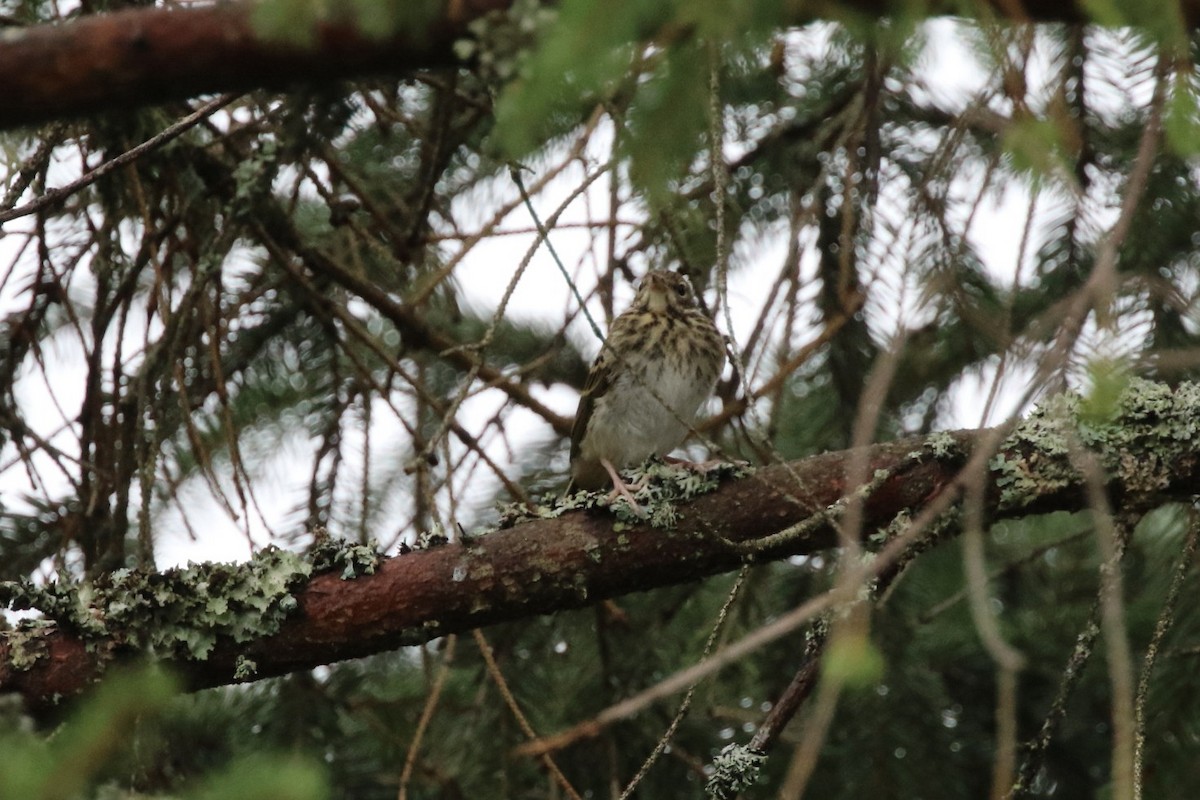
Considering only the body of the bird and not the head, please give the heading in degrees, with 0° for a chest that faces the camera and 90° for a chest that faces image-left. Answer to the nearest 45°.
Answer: approximately 315°
